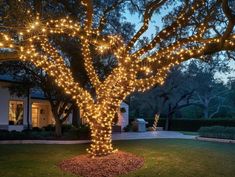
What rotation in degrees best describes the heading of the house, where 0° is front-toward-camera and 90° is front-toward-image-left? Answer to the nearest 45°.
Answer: approximately 0°

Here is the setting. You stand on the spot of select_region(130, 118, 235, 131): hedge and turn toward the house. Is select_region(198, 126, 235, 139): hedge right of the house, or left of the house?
left

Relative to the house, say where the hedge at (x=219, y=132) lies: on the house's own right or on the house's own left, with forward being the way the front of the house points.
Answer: on the house's own left

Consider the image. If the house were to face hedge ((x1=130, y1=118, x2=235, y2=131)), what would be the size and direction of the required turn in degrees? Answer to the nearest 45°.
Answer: approximately 135° to its left
